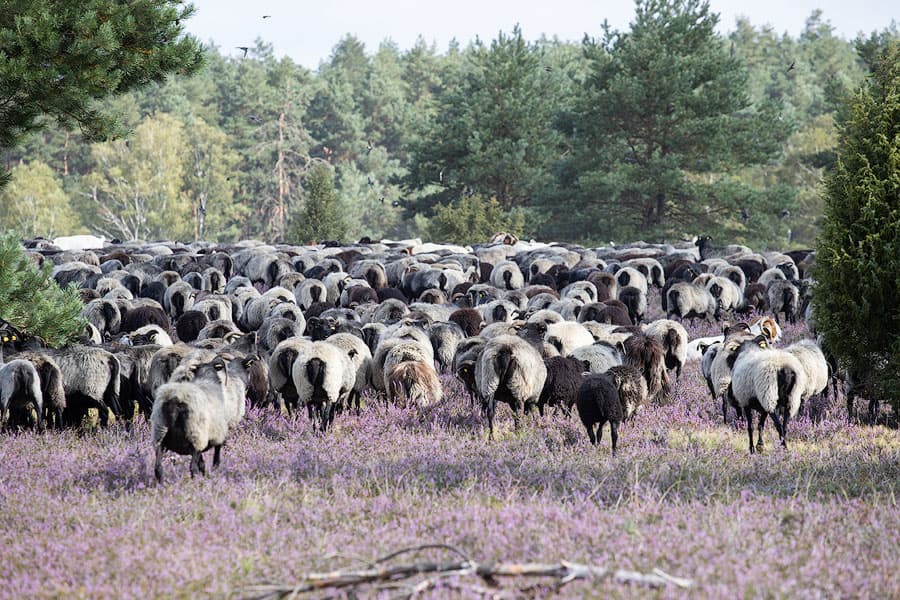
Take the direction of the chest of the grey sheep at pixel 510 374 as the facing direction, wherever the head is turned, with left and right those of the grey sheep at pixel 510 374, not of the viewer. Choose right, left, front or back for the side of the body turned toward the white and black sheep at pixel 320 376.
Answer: left

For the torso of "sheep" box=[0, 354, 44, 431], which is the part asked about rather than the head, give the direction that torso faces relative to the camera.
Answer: away from the camera

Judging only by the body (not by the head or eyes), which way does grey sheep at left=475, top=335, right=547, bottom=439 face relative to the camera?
away from the camera

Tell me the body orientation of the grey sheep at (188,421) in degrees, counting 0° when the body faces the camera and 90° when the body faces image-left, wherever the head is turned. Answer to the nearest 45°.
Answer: approximately 225°

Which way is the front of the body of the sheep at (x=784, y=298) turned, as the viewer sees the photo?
away from the camera

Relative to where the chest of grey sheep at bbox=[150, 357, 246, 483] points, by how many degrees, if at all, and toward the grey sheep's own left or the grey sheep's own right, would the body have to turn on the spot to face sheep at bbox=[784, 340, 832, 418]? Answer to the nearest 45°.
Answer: approximately 45° to the grey sheep's own right

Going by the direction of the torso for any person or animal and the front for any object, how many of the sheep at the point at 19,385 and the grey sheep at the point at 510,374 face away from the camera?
2

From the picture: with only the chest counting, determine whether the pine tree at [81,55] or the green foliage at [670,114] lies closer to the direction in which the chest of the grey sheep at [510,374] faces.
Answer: the green foliage
